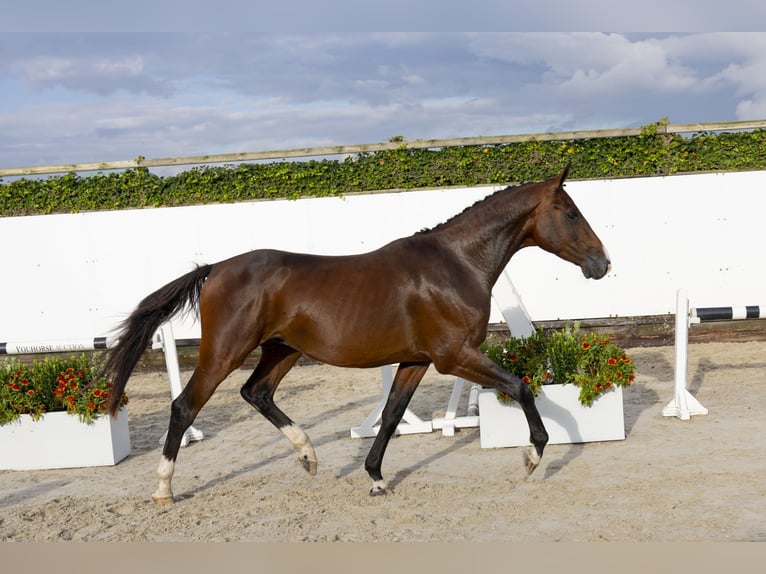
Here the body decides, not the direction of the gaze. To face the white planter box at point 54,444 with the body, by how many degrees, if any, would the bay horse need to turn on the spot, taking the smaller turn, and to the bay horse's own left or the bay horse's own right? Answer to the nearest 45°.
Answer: approximately 135° to the bay horse's own left

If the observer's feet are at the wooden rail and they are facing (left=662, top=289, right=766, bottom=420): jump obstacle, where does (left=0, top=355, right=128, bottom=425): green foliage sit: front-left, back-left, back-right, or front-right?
front-right

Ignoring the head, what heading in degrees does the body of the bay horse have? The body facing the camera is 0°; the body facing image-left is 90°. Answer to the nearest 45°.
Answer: approximately 270°

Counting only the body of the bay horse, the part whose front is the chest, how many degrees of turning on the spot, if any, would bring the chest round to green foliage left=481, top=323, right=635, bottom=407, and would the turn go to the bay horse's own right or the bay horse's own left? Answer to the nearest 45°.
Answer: approximately 45° to the bay horse's own left

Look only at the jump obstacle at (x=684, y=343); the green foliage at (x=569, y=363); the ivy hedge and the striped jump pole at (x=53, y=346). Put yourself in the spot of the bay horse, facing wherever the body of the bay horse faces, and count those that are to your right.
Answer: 0

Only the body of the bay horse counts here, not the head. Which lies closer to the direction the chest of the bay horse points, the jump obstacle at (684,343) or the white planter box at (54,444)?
the jump obstacle

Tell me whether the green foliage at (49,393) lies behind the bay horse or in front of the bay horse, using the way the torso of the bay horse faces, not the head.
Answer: behind

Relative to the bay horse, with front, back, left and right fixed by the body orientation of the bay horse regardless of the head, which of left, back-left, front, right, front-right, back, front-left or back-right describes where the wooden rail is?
left

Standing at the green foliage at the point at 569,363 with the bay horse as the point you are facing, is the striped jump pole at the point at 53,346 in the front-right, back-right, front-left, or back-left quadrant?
front-right

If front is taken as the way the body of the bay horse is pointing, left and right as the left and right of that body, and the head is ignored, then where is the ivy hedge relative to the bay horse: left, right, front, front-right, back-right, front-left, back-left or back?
left

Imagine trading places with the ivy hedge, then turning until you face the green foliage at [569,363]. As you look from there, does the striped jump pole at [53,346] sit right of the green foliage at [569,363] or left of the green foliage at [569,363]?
right

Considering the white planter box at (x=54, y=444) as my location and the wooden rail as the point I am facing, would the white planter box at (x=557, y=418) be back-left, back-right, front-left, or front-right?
front-right
